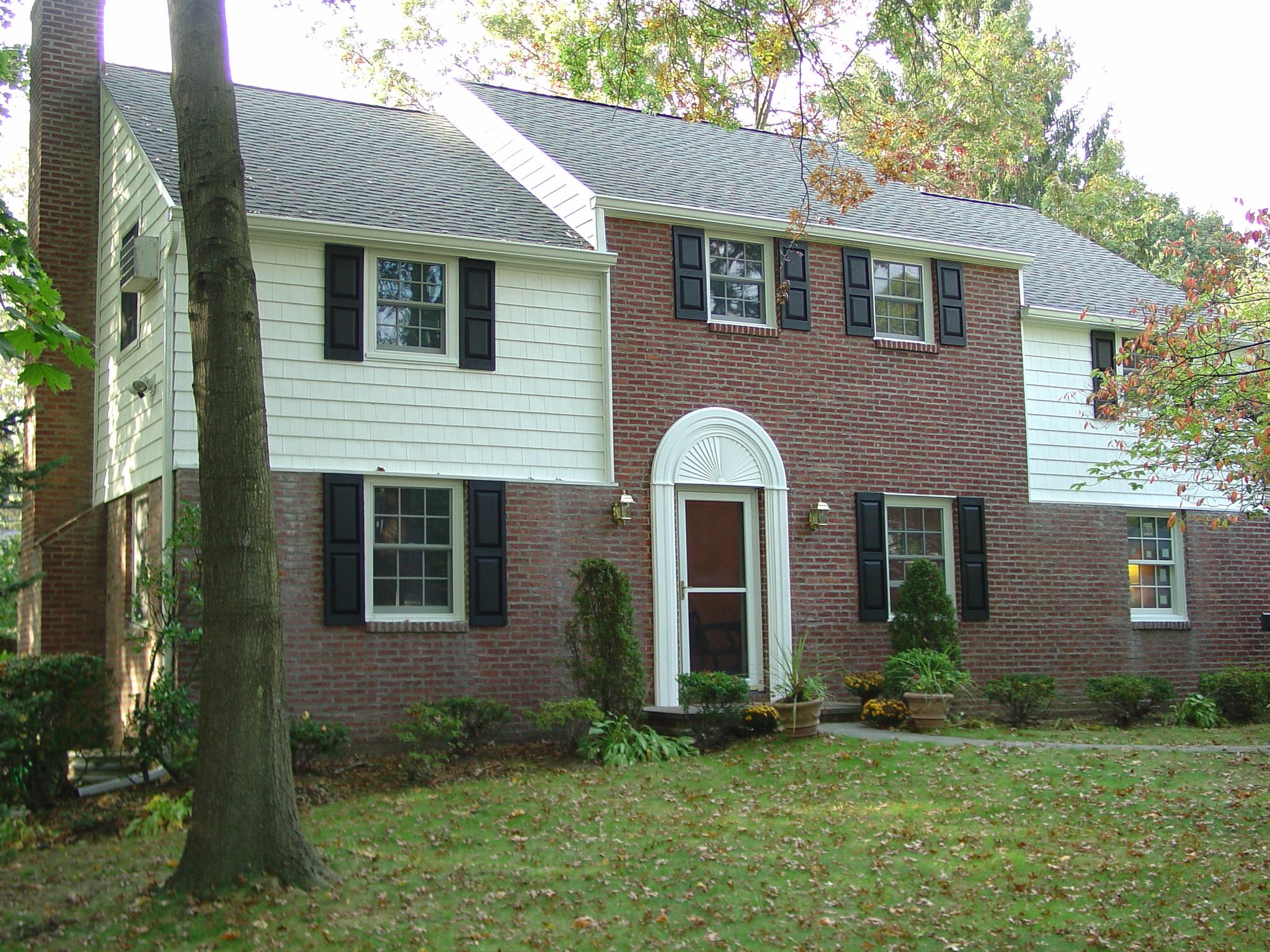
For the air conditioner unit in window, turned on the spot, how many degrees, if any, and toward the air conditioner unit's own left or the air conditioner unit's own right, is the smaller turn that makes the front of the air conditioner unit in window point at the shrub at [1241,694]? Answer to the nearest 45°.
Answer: approximately 135° to the air conditioner unit's own left

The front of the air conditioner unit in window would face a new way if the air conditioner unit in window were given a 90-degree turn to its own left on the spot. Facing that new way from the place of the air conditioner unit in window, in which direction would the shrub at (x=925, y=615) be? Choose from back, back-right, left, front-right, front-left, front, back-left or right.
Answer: front-left

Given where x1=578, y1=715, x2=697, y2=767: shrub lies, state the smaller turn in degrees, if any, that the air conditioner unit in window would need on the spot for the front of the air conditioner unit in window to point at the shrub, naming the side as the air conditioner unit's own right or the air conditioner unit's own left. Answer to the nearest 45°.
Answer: approximately 90° to the air conditioner unit's own left

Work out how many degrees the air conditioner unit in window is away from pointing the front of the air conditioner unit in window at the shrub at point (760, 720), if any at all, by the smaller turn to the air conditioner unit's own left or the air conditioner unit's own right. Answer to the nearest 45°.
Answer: approximately 135° to the air conditioner unit's own left

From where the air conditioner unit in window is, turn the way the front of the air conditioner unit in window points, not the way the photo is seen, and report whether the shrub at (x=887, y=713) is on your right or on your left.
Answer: on your left

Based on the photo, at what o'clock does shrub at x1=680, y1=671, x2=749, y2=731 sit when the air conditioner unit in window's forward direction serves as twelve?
The shrub is roughly at 8 o'clock from the air conditioner unit in window.

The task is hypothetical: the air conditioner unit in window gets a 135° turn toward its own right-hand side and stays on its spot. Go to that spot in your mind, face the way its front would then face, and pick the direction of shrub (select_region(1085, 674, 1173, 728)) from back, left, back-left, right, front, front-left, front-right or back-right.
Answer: right

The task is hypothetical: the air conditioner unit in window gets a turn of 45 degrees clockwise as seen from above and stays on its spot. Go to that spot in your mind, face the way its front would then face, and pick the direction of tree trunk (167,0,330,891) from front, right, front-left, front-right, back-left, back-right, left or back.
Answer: left

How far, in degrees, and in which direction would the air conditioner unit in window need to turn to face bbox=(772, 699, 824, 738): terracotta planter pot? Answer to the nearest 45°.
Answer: approximately 135° to its left

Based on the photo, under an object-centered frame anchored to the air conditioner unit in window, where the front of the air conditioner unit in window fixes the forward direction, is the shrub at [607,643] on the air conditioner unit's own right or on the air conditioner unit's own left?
on the air conditioner unit's own left
